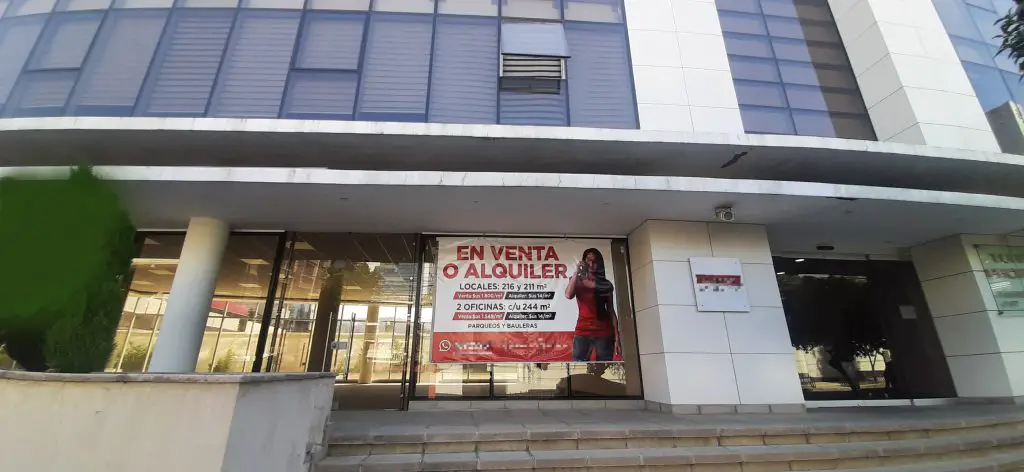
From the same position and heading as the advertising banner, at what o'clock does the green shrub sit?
The green shrub is roughly at 2 o'clock from the advertising banner.

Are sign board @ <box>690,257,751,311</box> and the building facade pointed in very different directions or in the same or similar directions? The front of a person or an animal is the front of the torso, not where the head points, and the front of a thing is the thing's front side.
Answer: same or similar directions

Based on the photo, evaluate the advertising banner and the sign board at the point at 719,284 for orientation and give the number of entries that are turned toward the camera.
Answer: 2

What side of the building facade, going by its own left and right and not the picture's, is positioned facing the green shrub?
right

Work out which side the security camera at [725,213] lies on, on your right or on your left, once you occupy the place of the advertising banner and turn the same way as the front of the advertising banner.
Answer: on your left

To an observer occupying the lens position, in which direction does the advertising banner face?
facing the viewer

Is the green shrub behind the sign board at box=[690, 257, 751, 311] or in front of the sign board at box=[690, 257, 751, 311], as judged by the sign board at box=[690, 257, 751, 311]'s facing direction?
in front

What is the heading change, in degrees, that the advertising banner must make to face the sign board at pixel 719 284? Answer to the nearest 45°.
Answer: approximately 90° to its left
